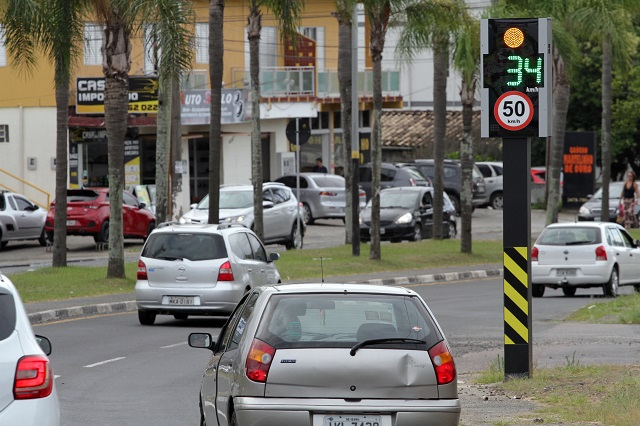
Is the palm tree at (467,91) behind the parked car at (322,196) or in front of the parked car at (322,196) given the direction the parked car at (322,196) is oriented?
behind

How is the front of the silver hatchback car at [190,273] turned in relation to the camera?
facing away from the viewer and to the right of the viewer

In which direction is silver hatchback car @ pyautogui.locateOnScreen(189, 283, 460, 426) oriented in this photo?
away from the camera

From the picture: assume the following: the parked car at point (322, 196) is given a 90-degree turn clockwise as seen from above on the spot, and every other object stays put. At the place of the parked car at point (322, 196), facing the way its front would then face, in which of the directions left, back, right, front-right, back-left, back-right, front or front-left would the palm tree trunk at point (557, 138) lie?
right

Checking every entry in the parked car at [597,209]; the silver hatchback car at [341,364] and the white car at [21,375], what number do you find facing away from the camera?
2

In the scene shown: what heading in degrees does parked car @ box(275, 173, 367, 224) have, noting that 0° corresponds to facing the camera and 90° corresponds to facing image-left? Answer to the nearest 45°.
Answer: approximately 135°

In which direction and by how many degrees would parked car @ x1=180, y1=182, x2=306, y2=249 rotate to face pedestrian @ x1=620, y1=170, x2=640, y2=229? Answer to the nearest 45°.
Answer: approximately 180°

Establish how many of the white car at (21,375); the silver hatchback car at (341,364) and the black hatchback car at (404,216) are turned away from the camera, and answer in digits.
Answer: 2

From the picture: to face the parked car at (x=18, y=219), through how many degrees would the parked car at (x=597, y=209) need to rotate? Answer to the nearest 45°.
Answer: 0° — it already faces it

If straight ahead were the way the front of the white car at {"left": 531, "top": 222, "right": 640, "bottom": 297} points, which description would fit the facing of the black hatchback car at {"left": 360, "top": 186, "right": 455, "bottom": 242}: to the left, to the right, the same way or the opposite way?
the opposite way

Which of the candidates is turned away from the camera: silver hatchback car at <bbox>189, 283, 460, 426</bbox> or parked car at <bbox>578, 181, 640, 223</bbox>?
the silver hatchback car
